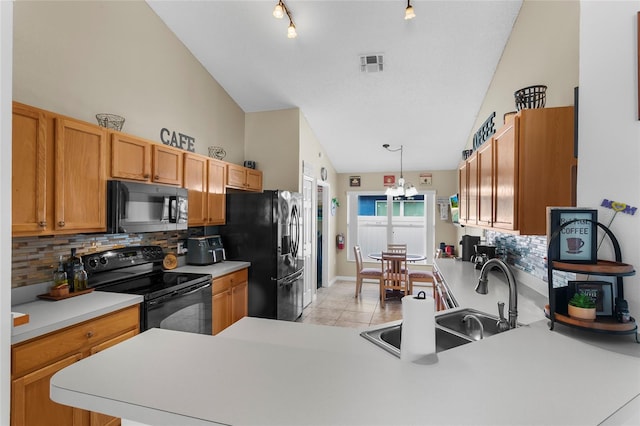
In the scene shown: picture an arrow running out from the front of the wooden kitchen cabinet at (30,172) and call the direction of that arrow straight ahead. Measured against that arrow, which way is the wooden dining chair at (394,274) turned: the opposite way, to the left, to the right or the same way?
to the left

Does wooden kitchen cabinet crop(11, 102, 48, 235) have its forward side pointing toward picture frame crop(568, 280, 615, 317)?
yes

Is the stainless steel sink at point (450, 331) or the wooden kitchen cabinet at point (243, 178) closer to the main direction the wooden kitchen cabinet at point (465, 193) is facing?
the wooden kitchen cabinet

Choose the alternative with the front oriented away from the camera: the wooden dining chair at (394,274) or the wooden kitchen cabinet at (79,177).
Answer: the wooden dining chair

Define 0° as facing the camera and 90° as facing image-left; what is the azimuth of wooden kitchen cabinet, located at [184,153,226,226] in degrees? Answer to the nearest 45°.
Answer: approximately 315°

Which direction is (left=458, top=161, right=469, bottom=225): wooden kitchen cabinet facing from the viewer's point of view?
to the viewer's left
